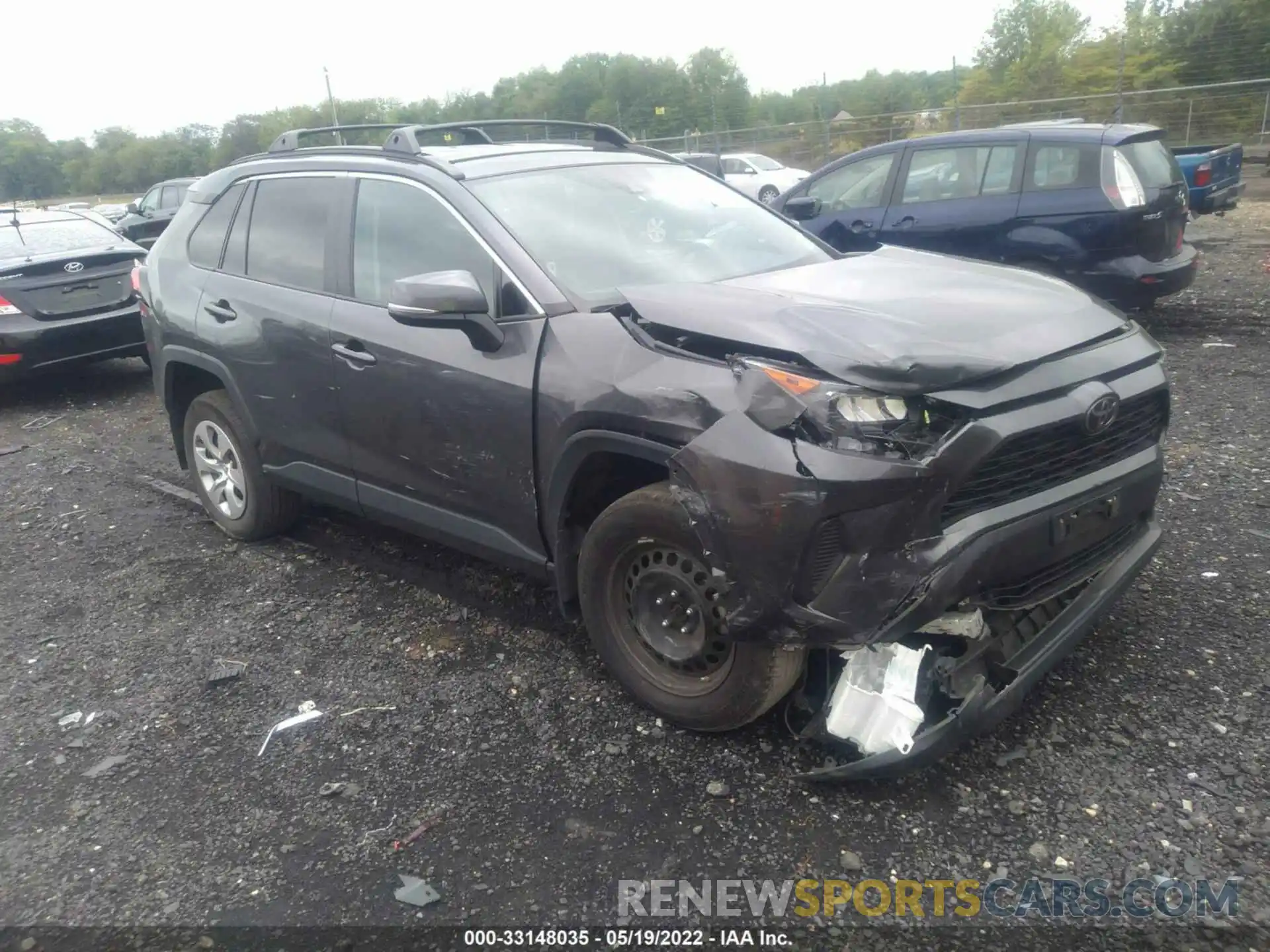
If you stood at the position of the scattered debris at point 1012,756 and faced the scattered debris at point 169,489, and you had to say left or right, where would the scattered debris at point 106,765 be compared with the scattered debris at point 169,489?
left

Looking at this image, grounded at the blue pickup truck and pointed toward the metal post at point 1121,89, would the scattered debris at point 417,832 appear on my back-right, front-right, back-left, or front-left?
back-left

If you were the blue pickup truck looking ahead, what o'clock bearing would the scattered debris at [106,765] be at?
The scattered debris is roughly at 8 o'clock from the blue pickup truck.

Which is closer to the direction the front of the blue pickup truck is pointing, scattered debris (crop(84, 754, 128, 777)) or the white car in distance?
the white car in distance

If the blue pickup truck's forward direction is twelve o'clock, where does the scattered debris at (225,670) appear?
The scattered debris is roughly at 8 o'clock from the blue pickup truck.

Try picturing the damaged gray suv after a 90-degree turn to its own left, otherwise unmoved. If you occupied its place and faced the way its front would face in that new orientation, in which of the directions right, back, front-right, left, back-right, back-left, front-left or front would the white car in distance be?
front-left

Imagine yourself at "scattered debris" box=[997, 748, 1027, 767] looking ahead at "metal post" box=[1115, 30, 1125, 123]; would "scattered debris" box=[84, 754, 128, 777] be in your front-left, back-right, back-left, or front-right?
back-left

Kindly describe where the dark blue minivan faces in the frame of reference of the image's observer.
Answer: facing away from the viewer and to the left of the viewer

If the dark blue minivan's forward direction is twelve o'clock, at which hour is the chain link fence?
The chain link fence is roughly at 2 o'clock from the dark blue minivan.

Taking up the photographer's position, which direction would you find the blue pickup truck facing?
facing away from the viewer and to the left of the viewer
